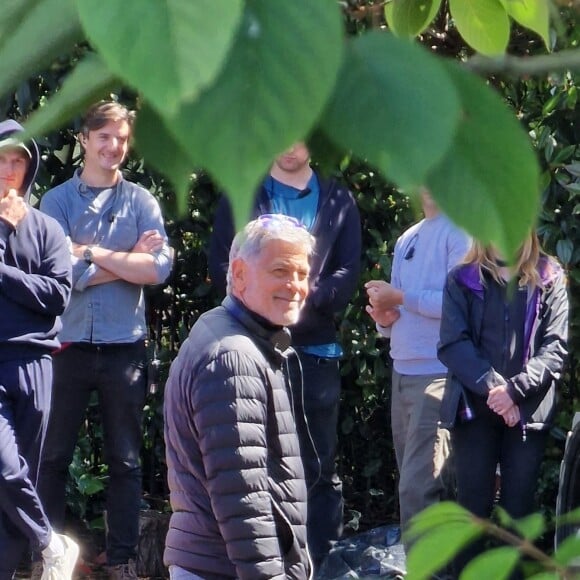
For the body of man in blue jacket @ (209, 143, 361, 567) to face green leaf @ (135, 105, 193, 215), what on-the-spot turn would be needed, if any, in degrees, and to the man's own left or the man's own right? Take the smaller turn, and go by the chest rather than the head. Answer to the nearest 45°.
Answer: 0° — they already face it

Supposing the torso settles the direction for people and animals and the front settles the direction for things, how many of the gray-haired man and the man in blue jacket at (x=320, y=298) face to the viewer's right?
1

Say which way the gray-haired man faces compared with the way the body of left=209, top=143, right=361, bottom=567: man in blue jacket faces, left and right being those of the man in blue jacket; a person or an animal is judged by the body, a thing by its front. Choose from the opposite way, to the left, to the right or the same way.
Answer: to the left

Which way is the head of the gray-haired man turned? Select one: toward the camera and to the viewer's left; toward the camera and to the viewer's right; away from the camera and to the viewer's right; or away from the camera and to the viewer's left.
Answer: toward the camera and to the viewer's right

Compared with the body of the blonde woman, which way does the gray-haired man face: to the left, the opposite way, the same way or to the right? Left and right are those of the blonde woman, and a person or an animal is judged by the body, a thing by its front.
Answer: to the left

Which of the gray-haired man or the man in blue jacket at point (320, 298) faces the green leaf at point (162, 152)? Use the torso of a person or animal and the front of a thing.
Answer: the man in blue jacket

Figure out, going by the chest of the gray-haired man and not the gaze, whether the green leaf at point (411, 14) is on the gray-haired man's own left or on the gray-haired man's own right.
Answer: on the gray-haired man's own right

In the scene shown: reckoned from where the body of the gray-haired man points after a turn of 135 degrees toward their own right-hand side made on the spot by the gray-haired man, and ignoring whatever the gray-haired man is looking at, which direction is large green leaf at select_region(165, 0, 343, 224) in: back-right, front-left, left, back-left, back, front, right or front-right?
front-left

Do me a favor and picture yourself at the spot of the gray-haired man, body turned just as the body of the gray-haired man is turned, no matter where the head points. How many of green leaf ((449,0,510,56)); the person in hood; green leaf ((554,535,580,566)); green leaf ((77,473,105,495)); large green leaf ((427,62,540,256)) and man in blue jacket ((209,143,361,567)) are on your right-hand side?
3

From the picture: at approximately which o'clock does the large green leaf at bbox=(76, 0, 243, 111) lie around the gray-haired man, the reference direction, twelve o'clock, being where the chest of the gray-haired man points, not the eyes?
The large green leaf is roughly at 3 o'clock from the gray-haired man.

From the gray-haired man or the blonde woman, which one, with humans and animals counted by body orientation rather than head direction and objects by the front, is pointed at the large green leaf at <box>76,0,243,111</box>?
the blonde woman

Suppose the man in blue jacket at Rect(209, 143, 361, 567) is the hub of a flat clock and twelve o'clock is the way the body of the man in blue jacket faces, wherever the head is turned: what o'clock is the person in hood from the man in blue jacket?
The person in hood is roughly at 2 o'clock from the man in blue jacket.

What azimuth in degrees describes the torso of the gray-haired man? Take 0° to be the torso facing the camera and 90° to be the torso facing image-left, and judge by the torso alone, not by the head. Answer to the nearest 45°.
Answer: approximately 270°

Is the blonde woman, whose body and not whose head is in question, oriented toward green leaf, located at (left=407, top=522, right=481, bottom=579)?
yes
